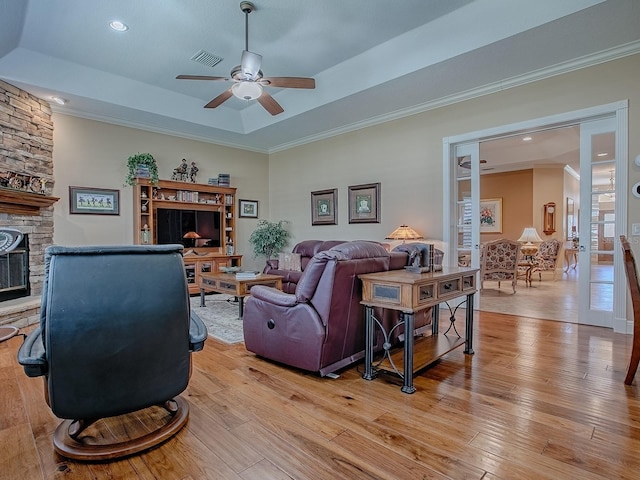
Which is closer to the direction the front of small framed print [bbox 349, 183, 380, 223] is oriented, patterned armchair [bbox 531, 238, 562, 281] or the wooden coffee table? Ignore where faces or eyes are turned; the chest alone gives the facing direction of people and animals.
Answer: the wooden coffee table

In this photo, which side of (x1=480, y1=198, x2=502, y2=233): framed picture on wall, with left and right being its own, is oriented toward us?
front

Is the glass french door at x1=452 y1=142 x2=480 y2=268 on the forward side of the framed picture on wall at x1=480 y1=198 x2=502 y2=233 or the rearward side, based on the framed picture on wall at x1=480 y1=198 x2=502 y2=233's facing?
on the forward side

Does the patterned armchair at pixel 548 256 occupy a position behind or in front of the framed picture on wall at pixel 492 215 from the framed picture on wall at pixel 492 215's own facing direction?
in front

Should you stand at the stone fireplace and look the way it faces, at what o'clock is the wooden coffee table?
The wooden coffee table is roughly at 12 o'clock from the stone fireplace.

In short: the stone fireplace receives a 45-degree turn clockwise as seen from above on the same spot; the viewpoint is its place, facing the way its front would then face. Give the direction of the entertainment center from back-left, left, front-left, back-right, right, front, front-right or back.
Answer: left

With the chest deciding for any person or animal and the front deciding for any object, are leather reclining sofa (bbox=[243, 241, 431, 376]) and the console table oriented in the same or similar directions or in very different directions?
very different directions

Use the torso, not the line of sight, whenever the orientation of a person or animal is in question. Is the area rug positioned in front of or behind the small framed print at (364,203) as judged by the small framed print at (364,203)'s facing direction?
in front

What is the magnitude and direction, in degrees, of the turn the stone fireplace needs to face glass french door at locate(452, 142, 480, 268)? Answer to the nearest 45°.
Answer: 0° — it already faces it

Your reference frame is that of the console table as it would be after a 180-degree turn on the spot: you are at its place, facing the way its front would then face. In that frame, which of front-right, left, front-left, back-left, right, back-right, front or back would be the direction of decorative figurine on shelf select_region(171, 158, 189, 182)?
front

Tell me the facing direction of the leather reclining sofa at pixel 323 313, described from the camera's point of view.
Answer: facing away from the viewer and to the left of the viewer

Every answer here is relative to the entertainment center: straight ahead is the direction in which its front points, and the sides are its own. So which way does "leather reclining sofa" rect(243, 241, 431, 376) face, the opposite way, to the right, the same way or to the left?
the opposite way

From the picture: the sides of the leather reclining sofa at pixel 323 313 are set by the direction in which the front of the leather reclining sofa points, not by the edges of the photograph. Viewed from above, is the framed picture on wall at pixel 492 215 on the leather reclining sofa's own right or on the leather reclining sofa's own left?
on the leather reclining sofa's own right

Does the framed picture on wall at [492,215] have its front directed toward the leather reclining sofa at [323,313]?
yes

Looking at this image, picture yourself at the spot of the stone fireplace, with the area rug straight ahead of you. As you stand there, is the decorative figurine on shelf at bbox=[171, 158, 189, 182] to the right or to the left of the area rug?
left

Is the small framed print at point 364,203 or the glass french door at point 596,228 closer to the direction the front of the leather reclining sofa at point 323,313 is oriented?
the small framed print

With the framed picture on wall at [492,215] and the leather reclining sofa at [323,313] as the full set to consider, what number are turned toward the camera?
1
